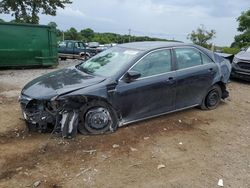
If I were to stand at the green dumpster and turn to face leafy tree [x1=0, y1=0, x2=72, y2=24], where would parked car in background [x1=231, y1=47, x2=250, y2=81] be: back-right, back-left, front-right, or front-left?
back-right

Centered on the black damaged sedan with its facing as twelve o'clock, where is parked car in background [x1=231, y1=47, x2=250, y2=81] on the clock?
The parked car in background is roughly at 6 o'clock from the black damaged sedan.

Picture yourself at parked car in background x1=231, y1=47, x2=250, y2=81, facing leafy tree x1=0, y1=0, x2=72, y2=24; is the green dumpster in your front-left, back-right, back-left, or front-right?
front-left

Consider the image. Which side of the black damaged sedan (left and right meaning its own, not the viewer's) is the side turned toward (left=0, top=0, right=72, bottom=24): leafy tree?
right

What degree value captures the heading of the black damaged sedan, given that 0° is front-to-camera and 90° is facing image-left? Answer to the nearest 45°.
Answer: approximately 45°

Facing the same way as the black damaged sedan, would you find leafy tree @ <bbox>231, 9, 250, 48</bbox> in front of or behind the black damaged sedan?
behind

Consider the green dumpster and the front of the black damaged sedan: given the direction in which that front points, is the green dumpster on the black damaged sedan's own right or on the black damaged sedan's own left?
on the black damaged sedan's own right

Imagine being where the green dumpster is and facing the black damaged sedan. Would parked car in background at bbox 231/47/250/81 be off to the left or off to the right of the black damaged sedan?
left
